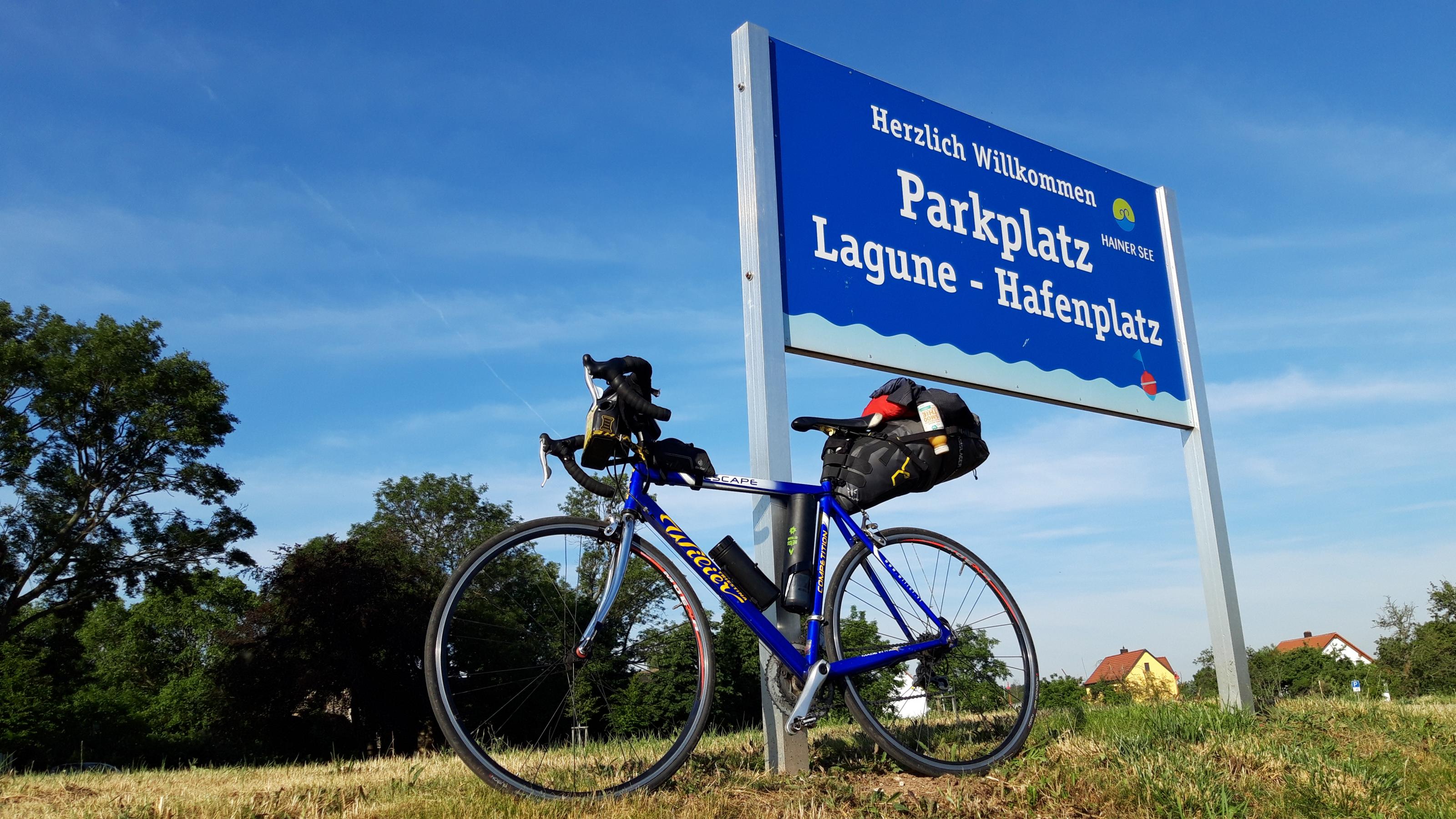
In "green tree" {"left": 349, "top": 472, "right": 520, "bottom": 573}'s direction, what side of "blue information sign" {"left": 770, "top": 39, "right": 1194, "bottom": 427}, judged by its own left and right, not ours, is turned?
back

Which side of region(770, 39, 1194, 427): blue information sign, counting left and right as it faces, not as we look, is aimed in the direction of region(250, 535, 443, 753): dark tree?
back

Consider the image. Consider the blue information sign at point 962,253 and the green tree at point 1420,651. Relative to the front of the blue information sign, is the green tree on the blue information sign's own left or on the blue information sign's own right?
on the blue information sign's own left

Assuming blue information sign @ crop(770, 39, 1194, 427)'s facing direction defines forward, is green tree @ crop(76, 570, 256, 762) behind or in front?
behind

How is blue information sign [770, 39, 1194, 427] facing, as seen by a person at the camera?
facing the viewer and to the right of the viewer

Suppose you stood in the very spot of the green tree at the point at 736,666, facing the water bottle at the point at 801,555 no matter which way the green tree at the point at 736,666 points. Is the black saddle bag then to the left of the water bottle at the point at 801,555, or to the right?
left

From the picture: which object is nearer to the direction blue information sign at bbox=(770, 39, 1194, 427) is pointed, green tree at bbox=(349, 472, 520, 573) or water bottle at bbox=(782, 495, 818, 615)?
the water bottle

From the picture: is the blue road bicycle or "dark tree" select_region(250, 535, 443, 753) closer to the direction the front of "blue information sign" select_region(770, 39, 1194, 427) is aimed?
the blue road bicycle

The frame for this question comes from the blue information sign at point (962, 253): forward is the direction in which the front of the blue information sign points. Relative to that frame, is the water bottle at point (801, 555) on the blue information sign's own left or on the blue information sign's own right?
on the blue information sign's own right

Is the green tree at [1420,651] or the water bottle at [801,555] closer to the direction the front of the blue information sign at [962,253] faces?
the water bottle

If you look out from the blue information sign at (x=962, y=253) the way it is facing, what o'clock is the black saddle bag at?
The black saddle bag is roughly at 2 o'clock from the blue information sign.
